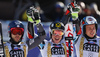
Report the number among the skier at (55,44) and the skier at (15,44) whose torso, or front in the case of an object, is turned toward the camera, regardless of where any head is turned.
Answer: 2

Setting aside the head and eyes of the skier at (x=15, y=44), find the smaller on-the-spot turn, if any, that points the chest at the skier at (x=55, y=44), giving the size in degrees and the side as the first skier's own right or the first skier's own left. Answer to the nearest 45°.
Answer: approximately 90° to the first skier's own left

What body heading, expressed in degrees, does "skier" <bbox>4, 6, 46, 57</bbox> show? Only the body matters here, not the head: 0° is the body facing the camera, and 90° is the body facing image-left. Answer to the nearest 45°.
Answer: approximately 0°

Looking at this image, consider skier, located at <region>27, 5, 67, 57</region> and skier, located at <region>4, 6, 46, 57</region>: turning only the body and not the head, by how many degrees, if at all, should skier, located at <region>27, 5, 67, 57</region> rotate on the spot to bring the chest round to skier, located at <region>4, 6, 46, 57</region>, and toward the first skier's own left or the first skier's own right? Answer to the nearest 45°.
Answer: approximately 90° to the first skier's own right

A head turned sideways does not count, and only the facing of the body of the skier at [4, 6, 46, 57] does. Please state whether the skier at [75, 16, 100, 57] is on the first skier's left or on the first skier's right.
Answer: on the first skier's left

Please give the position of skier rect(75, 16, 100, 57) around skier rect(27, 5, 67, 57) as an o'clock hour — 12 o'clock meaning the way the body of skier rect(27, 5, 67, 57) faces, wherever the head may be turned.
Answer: skier rect(75, 16, 100, 57) is roughly at 9 o'clock from skier rect(27, 5, 67, 57).
